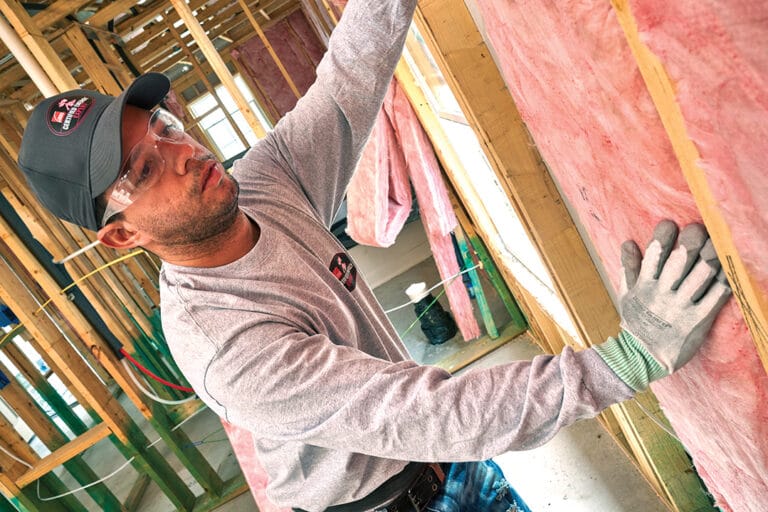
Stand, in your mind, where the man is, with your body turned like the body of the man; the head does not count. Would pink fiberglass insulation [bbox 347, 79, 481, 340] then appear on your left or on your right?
on your left

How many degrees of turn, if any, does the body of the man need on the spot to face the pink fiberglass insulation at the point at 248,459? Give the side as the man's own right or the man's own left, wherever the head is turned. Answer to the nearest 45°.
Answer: approximately 180°

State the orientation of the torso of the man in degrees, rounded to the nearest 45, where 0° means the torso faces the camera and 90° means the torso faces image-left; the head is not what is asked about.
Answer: approximately 315°

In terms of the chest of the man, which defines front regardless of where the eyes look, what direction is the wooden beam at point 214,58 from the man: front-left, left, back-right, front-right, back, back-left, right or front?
back-left

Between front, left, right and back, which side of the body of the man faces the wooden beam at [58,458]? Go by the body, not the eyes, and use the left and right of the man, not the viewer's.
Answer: back

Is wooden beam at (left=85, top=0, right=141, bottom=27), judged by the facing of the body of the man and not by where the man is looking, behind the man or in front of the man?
behind

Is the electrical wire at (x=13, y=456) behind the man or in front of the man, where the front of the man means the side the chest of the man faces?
behind

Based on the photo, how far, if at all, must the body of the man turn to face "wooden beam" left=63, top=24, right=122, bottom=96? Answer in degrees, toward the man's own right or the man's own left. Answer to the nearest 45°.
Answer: approximately 135° to the man's own left

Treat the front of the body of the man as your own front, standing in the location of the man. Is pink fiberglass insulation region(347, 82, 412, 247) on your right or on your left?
on your left

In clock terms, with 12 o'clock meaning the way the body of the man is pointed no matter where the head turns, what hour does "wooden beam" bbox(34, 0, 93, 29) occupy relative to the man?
The wooden beam is roughly at 7 o'clock from the man.

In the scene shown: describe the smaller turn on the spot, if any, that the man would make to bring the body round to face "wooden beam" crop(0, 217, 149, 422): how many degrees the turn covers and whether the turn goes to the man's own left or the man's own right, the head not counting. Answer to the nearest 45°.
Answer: approximately 180°

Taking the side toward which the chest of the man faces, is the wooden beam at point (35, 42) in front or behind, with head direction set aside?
behind

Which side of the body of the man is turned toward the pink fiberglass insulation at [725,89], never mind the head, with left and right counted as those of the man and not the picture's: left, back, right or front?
front

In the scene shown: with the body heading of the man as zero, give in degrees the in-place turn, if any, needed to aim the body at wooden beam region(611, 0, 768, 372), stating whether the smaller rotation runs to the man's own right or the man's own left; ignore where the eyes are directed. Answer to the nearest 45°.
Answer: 0° — they already face it
